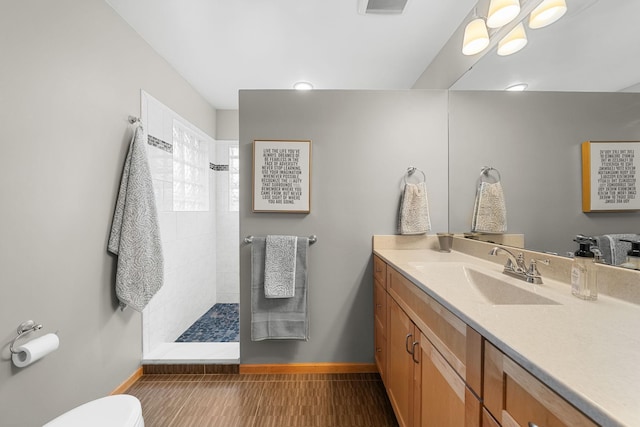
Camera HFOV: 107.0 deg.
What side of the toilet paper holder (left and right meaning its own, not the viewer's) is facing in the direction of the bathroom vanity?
front

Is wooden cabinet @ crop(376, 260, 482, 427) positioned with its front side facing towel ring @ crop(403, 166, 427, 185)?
no

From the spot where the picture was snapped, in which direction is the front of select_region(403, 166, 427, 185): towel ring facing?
facing the viewer

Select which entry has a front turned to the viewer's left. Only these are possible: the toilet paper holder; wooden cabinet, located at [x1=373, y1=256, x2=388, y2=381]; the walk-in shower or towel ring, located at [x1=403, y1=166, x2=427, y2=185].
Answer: the wooden cabinet

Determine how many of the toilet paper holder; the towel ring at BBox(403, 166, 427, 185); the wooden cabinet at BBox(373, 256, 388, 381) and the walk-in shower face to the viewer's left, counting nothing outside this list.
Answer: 1

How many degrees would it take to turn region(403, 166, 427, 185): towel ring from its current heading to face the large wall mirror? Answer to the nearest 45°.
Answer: approximately 45° to its left

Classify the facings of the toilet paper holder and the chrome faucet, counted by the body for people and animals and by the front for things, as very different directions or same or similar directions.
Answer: very different directions

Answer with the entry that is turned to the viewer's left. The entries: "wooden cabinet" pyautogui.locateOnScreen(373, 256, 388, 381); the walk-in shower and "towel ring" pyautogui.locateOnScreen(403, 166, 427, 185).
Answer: the wooden cabinet

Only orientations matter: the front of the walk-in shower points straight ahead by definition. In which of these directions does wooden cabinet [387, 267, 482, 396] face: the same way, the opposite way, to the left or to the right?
to the right

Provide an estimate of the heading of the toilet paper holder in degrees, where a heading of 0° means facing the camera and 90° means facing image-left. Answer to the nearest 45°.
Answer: approximately 315°

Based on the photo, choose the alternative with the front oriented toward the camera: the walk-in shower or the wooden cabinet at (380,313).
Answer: the walk-in shower

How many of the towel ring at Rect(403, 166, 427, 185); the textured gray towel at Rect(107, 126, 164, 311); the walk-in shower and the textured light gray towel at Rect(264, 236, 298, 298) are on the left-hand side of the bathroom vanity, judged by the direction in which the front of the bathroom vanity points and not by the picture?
0

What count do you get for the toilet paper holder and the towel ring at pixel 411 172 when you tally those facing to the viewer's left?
0

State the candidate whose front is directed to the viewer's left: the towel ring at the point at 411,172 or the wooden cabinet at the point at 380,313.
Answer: the wooden cabinet

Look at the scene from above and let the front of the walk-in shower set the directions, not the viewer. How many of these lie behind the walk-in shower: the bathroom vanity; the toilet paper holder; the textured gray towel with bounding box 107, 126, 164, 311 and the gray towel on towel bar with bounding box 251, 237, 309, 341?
0

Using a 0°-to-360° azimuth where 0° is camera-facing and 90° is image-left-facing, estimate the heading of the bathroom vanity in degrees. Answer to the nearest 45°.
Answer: approximately 45°

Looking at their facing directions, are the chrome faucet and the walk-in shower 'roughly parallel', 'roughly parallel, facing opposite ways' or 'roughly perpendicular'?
roughly perpendicular

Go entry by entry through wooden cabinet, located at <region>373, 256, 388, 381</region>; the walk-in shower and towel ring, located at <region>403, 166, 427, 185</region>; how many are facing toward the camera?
2

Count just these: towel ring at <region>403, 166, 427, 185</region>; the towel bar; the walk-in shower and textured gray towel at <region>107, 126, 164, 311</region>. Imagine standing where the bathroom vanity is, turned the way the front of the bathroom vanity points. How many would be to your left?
0
